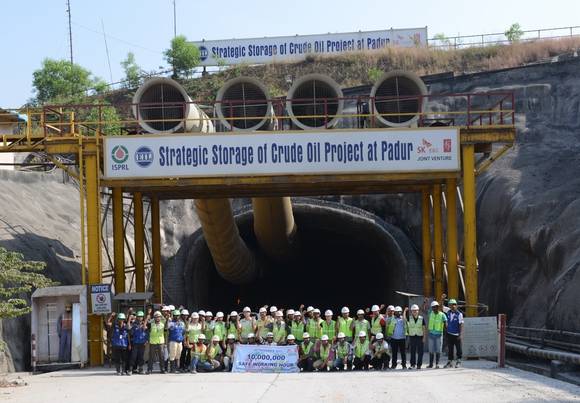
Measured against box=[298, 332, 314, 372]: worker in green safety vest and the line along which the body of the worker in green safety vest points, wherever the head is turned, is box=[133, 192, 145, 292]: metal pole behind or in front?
behind

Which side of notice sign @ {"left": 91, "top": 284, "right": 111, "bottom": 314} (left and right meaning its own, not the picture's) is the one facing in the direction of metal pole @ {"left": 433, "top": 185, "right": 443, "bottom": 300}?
left

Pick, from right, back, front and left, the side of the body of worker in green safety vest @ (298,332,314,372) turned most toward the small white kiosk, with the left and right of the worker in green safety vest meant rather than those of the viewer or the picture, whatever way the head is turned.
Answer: right

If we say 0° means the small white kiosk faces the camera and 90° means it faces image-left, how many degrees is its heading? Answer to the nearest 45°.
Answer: approximately 0°

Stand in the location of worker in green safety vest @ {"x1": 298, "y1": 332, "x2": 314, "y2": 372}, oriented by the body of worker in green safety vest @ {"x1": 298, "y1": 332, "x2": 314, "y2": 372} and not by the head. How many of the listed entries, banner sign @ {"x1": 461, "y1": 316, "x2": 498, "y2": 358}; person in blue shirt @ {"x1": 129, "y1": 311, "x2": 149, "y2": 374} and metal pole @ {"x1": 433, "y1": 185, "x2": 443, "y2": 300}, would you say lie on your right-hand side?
1

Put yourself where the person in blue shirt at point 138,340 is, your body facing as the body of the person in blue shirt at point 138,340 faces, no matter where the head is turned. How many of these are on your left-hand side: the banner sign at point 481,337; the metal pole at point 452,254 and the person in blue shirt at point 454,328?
3

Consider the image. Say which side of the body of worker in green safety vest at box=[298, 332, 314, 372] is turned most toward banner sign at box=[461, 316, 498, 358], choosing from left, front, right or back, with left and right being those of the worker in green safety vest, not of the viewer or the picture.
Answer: left

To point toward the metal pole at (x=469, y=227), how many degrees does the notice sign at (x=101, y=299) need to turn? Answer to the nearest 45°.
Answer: approximately 90° to its left
